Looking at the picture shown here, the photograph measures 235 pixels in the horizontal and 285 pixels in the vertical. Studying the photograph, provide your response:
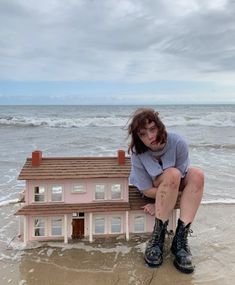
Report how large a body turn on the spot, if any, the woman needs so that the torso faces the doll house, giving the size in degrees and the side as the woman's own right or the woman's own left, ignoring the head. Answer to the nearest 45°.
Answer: approximately 90° to the woman's own right

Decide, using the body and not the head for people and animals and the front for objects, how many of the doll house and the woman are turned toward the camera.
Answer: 2

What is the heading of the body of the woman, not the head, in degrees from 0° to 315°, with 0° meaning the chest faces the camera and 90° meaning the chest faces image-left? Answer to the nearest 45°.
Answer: approximately 0°

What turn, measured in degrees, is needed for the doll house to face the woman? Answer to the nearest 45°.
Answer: approximately 45° to its left
